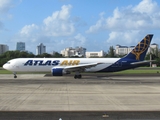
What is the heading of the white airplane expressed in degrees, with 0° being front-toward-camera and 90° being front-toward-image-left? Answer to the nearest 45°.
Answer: approximately 90°
